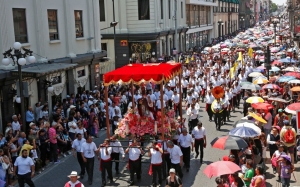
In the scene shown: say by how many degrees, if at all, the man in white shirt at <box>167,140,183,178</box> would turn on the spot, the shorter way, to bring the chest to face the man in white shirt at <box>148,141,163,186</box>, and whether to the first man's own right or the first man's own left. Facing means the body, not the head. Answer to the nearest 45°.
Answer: approximately 45° to the first man's own right

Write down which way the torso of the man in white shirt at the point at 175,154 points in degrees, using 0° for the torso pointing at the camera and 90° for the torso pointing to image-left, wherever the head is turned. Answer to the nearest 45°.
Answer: approximately 45°

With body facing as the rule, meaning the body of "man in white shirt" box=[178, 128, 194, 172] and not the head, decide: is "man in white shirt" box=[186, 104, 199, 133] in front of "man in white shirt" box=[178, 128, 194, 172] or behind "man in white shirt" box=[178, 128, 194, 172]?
behind

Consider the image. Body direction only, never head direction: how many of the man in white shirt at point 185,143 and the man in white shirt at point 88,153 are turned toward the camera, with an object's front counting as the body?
2

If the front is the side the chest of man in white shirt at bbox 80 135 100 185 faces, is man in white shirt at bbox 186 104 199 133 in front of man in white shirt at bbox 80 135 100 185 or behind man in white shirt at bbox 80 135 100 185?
behind

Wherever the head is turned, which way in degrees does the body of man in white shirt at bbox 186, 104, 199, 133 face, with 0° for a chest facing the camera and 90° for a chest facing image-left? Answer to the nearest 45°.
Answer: approximately 45°

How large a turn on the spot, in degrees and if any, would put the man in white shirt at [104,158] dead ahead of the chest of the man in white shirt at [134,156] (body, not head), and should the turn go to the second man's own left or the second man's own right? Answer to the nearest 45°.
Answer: approximately 90° to the second man's own right
